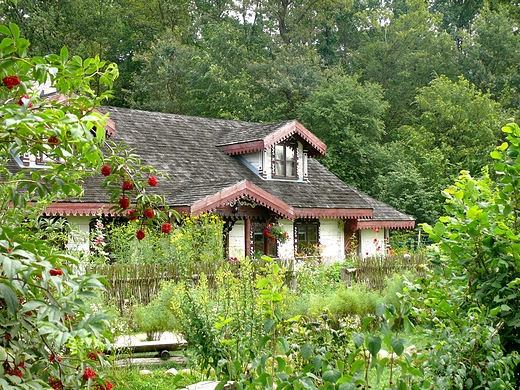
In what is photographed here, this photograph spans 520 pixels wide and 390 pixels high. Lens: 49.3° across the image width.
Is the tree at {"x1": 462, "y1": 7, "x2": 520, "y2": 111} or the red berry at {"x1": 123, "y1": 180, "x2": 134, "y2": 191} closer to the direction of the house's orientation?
the red berry

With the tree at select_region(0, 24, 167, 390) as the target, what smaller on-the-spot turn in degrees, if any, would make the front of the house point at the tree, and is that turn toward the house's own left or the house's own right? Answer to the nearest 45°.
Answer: approximately 45° to the house's own right

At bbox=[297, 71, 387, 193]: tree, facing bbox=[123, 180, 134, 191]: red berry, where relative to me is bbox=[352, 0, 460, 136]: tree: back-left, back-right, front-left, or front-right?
back-left

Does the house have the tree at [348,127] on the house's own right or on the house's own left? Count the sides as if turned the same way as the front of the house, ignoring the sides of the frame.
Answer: on the house's own left

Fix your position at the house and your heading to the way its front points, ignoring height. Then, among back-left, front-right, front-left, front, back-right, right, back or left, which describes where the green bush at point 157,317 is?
front-right

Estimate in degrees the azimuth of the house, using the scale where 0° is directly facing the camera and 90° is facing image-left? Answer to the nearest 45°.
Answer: approximately 315°
